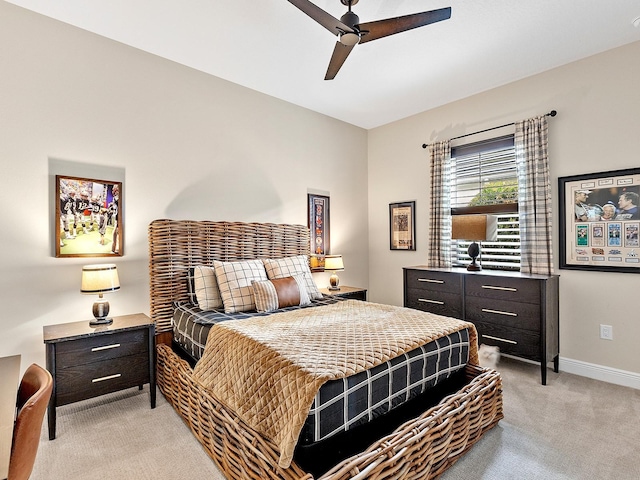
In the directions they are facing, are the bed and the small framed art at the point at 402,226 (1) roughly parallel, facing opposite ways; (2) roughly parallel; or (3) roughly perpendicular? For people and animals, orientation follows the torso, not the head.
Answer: roughly perpendicular

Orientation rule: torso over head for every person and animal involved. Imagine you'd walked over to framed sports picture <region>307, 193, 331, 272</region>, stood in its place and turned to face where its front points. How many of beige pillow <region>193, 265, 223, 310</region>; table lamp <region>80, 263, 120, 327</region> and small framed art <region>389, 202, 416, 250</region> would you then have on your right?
2

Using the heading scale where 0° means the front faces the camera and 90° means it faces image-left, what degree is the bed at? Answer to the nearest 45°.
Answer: approximately 315°

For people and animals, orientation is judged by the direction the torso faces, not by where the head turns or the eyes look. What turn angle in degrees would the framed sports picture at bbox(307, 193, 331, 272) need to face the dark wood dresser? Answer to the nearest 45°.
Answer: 0° — it already faces it

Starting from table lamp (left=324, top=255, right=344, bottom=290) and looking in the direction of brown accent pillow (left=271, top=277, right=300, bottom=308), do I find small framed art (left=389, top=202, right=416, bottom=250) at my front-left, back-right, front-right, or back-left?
back-left

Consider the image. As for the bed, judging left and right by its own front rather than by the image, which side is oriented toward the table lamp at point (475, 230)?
left

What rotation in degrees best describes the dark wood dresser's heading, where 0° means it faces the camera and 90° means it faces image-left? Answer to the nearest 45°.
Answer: approximately 45°

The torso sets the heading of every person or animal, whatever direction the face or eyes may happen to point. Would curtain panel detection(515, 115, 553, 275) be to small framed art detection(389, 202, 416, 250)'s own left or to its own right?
on its left

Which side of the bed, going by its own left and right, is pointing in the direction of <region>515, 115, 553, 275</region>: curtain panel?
left

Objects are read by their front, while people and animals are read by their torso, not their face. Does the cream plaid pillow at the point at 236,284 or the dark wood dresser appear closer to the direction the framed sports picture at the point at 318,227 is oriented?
the dark wood dresser

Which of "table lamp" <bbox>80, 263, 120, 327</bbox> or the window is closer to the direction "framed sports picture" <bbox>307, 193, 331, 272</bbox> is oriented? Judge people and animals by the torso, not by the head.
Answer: the window

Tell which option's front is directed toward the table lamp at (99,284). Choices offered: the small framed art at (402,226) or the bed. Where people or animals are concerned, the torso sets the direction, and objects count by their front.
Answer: the small framed art

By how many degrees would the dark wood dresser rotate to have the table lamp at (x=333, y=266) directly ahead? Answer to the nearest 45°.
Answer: approximately 45° to its right

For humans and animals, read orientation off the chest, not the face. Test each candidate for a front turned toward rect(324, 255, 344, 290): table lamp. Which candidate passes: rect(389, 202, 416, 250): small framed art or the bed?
the small framed art

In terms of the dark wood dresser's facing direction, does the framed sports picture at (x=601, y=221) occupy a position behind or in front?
behind

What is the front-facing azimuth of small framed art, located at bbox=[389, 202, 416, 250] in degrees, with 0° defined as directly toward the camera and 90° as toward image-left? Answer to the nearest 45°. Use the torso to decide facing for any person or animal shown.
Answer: approximately 45°
